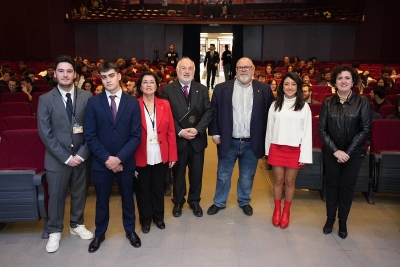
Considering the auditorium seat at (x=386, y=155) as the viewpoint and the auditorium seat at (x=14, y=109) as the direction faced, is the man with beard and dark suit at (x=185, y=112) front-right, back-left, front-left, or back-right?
front-left

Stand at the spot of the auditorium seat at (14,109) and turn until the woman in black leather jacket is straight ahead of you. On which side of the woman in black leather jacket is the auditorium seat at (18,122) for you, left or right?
right

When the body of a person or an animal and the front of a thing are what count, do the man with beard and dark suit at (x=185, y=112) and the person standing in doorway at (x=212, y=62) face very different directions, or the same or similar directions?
same or similar directions

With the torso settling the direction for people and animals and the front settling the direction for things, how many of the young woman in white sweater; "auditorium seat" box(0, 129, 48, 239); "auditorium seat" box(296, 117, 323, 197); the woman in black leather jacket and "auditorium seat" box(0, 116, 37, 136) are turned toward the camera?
5

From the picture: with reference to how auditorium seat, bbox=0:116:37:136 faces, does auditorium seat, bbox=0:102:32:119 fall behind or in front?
behind

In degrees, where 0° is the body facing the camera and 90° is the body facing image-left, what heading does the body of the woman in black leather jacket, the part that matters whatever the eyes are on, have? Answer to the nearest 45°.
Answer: approximately 0°

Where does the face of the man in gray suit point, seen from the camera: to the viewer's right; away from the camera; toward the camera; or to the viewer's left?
toward the camera

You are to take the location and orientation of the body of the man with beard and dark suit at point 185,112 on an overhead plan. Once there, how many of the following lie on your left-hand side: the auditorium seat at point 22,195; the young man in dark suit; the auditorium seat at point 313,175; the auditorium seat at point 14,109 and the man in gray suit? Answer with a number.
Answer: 1

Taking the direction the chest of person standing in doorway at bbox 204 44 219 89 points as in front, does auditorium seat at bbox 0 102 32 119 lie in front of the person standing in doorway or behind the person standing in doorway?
in front

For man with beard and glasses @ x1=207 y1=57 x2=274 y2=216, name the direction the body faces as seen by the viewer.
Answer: toward the camera

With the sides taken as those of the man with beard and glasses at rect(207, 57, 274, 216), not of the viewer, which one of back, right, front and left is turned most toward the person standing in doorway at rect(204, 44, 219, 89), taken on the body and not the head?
back

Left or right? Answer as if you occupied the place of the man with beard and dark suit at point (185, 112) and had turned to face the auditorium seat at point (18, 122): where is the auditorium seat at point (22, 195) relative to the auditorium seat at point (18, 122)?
left

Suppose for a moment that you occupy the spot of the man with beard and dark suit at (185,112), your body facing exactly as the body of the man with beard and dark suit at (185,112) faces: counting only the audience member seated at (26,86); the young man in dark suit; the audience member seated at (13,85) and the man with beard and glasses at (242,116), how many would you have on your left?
1

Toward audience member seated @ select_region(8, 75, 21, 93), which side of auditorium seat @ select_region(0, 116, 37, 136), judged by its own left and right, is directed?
back

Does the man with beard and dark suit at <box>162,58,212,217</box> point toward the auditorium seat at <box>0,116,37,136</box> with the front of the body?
no

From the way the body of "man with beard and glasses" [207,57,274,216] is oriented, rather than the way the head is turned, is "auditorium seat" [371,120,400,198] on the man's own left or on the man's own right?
on the man's own left

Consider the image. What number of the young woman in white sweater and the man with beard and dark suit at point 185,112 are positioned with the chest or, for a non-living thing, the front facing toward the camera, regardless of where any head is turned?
2

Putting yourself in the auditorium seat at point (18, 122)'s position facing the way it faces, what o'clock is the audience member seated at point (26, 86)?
The audience member seated is roughly at 6 o'clock from the auditorium seat.

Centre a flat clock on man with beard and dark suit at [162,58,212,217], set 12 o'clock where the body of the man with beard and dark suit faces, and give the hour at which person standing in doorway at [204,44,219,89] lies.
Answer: The person standing in doorway is roughly at 6 o'clock from the man with beard and dark suit.

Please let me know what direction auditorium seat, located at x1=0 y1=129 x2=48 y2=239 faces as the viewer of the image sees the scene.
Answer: facing the viewer

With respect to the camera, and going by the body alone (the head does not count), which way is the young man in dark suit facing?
toward the camera

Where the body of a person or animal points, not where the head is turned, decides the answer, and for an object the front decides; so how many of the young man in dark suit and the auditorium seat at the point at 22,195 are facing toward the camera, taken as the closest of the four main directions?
2
